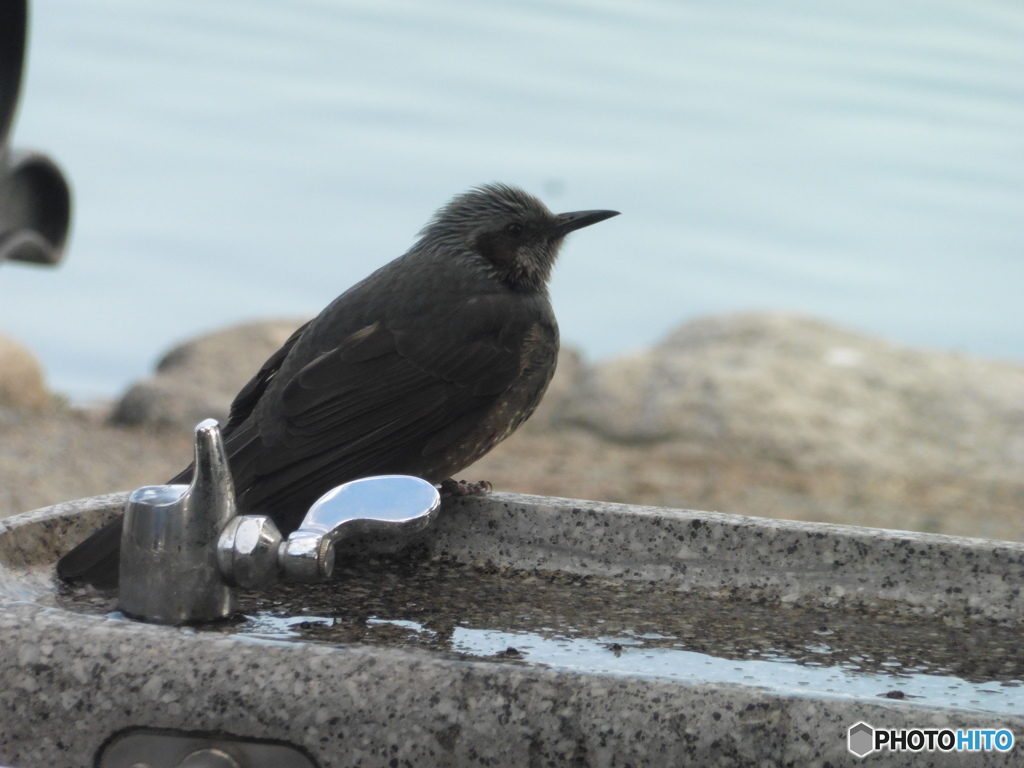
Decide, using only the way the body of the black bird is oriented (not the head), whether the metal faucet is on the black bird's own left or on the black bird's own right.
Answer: on the black bird's own right

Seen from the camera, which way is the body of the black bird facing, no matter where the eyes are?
to the viewer's right

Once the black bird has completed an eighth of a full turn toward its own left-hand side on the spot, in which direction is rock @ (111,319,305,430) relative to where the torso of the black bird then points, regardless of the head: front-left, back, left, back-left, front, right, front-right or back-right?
front-left

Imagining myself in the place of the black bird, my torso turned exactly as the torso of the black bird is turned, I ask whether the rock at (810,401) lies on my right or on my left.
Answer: on my left

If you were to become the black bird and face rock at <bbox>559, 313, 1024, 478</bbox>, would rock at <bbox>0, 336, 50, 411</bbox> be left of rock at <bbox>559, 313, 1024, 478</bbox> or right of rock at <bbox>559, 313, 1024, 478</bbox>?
left
